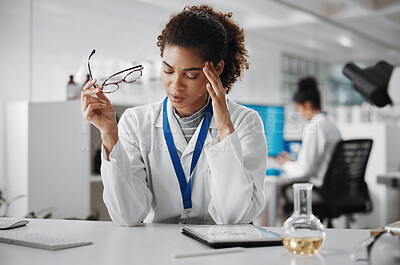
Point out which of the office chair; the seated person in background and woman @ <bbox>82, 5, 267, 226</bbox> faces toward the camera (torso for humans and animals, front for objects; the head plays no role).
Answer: the woman

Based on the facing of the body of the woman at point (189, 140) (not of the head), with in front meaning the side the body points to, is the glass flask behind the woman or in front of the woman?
in front

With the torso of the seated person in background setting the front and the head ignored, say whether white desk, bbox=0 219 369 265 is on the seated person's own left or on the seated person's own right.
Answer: on the seated person's own left

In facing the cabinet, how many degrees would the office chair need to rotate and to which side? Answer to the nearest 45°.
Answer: approximately 90° to its left

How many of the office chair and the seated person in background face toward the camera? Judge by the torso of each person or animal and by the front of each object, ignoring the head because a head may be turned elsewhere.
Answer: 0

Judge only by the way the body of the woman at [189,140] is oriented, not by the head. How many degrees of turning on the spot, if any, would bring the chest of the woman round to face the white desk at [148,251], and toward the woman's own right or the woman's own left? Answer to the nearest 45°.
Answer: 0° — they already face it

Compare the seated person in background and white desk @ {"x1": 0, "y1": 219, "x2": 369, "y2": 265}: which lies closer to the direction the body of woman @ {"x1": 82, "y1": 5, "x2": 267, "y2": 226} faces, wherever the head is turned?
the white desk

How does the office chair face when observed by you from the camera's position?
facing away from the viewer and to the left of the viewer

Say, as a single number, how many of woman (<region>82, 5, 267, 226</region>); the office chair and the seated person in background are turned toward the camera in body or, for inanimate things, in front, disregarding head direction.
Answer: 1

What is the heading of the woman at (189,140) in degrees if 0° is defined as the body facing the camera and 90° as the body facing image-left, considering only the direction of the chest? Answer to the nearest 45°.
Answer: approximately 0°

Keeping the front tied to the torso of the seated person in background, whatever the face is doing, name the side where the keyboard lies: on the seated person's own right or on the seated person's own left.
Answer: on the seated person's own left

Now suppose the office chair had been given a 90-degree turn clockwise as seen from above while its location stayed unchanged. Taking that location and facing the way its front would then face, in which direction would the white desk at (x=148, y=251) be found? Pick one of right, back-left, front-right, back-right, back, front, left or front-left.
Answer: back-right
